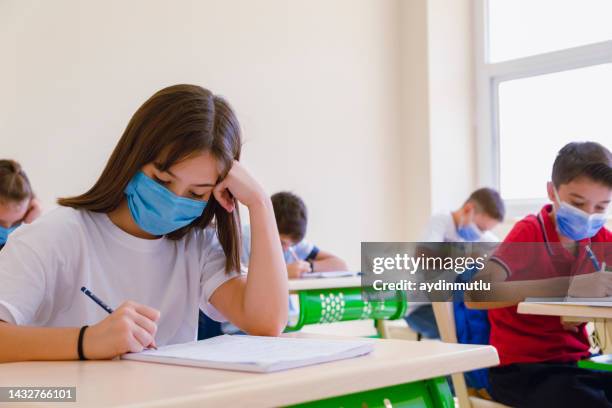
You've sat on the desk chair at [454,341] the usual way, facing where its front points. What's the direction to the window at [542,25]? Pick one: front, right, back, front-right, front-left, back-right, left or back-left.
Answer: back-left

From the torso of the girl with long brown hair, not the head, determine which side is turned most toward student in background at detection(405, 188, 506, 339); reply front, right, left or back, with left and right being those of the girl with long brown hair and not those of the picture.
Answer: left

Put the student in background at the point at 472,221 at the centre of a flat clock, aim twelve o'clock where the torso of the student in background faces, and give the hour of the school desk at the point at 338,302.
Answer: The school desk is roughly at 2 o'clock from the student in background.

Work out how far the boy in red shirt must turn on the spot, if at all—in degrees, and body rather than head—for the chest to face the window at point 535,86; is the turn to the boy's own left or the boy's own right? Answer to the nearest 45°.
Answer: approximately 135° to the boy's own left

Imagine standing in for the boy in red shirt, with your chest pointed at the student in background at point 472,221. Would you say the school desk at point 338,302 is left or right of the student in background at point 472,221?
left
